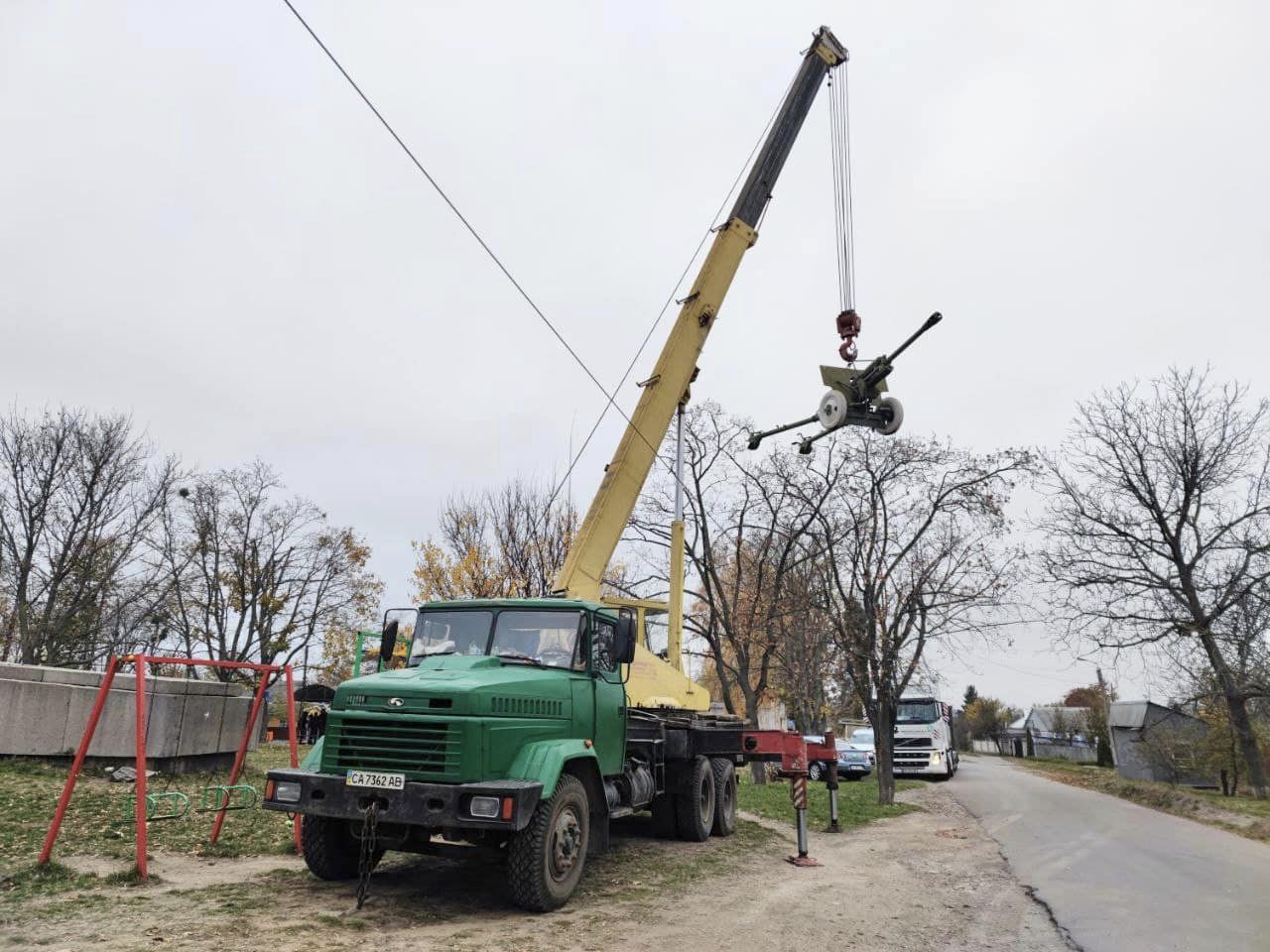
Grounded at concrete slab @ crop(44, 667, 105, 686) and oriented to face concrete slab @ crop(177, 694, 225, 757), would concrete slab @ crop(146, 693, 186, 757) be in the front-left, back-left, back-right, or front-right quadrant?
front-right

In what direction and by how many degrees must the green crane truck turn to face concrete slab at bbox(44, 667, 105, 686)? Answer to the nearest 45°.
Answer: approximately 90° to its right

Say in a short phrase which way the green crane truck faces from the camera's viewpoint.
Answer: facing the viewer and to the left of the viewer

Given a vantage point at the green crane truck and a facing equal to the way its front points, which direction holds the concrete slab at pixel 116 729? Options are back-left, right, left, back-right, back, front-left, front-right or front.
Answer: right

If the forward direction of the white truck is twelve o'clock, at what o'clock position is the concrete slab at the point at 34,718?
The concrete slab is roughly at 1 o'clock from the white truck.

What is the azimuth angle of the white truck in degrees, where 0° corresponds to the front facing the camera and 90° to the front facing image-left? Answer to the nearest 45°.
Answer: approximately 0°

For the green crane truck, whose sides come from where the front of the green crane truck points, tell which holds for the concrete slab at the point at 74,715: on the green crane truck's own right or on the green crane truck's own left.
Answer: on the green crane truck's own right

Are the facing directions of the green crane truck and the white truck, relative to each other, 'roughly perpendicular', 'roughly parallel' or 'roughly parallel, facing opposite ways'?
roughly parallel

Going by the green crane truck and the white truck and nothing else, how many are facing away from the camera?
0

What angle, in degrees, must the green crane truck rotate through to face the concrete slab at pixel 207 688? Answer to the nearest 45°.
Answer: approximately 90° to its right

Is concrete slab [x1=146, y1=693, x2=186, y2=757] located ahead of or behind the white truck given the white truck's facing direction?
ahead

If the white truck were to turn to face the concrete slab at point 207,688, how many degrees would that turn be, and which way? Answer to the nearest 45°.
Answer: approximately 45° to its right

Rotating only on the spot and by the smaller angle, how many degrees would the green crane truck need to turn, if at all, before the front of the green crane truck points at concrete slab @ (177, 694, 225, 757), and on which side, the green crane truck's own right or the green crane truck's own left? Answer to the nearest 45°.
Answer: approximately 90° to the green crane truck's own right

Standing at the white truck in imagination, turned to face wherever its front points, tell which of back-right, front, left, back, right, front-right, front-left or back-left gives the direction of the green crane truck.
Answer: front
